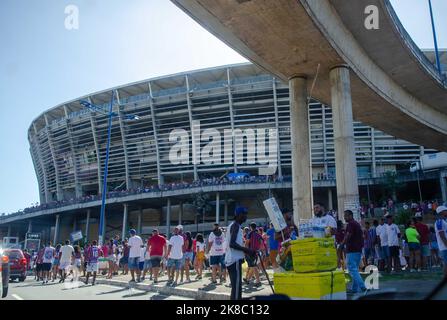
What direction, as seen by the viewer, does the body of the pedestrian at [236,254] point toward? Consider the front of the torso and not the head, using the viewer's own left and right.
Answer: facing to the right of the viewer

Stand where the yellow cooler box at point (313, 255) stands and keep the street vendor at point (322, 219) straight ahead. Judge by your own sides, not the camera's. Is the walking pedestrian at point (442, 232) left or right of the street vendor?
right

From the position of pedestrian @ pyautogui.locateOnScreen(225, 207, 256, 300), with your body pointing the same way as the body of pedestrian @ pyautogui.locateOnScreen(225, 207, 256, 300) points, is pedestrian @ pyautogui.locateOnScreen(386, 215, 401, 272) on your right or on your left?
on your left
